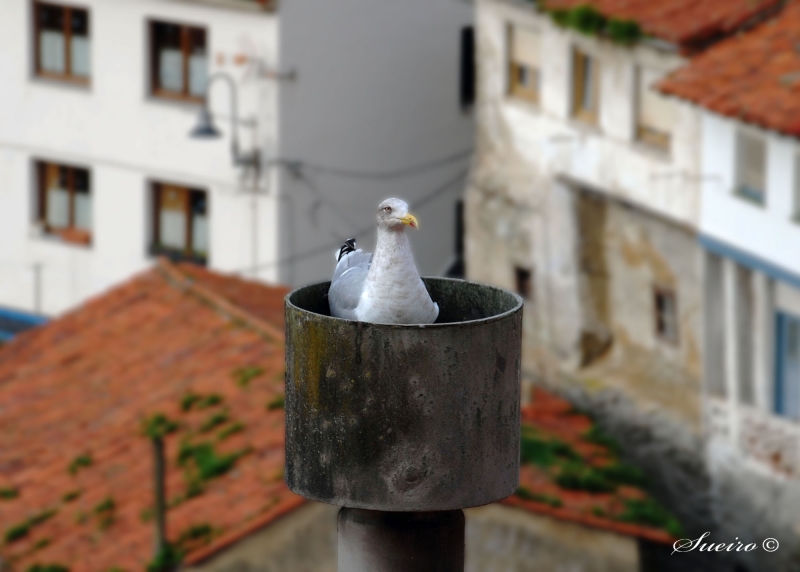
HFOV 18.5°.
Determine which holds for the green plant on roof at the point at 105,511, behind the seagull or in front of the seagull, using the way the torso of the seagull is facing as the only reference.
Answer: behind

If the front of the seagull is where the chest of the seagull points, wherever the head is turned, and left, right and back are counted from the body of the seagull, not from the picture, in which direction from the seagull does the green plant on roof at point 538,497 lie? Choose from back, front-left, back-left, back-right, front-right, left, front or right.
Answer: back-left

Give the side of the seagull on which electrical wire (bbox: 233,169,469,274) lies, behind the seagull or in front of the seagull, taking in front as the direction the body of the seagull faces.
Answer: behind

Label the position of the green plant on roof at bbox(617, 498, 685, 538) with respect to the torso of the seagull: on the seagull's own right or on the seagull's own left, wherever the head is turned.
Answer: on the seagull's own left

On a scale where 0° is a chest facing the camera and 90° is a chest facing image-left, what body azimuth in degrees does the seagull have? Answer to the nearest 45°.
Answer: approximately 315°
